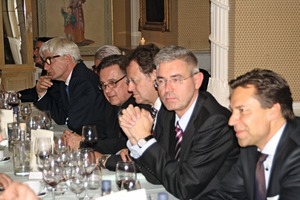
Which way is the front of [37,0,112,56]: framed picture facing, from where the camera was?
facing the viewer

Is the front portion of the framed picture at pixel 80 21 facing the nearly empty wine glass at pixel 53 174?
yes

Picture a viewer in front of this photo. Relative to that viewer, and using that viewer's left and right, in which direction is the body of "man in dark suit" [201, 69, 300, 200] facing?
facing the viewer and to the left of the viewer

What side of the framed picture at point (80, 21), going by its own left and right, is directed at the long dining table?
front

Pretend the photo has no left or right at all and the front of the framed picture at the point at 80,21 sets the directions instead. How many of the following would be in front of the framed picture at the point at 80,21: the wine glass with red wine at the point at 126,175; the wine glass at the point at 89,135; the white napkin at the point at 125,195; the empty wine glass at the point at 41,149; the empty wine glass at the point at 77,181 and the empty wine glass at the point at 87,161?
6

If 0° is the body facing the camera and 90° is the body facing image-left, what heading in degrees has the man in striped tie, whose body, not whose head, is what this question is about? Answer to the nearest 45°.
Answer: approximately 45°

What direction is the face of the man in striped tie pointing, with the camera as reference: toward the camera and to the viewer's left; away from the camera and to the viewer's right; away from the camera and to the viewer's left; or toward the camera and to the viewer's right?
toward the camera and to the viewer's left

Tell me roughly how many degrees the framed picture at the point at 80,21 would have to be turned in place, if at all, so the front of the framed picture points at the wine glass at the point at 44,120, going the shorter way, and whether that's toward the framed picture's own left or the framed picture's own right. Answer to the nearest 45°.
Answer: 0° — it already faces it

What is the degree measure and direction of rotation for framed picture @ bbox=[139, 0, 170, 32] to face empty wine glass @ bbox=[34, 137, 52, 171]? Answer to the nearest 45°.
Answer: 0° — it already faces it

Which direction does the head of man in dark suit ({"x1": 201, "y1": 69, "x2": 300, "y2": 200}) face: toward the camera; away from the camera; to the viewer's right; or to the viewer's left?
to the viewer's left

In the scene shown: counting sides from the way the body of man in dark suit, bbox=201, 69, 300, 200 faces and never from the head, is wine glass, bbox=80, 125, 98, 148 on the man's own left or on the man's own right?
on the man's own right

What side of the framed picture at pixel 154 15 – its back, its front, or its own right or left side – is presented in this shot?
front

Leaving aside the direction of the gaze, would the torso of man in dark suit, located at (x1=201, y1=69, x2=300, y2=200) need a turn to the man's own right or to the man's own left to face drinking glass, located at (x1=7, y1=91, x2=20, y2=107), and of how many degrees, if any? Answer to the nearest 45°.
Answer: approximately 90° to the man's own right

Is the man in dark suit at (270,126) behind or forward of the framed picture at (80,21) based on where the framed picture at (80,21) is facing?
forward

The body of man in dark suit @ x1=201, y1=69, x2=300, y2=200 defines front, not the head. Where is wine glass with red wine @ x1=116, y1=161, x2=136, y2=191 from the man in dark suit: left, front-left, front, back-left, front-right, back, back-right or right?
front-right

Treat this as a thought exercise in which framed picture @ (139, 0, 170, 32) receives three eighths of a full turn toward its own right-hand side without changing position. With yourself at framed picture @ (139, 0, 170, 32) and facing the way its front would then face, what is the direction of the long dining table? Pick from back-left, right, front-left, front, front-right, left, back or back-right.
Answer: back-left

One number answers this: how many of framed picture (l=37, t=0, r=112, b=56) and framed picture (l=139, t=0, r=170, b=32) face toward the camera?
2

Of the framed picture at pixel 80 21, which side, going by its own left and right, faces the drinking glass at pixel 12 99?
front
